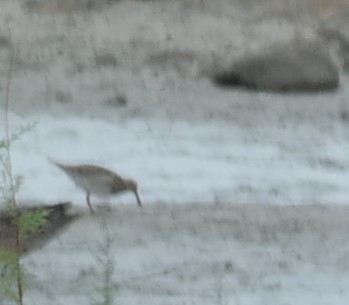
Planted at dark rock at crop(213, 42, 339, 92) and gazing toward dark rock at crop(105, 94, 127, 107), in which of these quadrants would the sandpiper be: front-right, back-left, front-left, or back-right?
front-left

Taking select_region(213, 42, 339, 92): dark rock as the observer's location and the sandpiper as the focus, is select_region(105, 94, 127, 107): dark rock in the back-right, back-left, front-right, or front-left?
front-right

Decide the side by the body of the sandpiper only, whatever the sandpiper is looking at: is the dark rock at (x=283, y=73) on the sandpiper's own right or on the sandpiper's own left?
on the sandpiper's own left

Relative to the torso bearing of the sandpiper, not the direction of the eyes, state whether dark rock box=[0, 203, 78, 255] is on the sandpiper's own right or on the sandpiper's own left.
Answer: on the sandpiper's own right

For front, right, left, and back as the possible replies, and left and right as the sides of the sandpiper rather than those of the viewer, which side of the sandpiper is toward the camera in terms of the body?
right

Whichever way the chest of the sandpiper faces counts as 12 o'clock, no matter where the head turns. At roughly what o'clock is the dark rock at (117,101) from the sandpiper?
The dark rock is roughly at 9 o'clock from the sandpiper.

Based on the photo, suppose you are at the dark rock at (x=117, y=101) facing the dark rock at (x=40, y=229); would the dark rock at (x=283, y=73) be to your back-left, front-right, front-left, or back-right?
back-left
